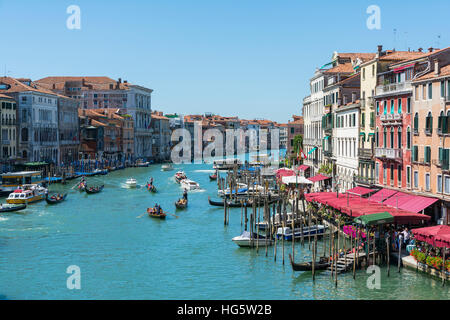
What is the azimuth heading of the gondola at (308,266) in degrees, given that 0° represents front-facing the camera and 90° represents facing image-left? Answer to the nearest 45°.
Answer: approximately 90°

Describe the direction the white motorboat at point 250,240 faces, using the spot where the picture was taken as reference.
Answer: facing to the left of the viewer

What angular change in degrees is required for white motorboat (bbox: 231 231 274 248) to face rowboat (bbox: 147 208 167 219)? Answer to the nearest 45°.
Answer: approximately 45° to its right

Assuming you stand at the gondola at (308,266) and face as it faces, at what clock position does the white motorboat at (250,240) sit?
The white motorboat is roughly at 2 o'clock from the gondola.

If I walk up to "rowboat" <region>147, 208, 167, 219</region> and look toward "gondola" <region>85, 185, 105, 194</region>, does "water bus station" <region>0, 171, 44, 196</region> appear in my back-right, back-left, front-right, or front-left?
front-left

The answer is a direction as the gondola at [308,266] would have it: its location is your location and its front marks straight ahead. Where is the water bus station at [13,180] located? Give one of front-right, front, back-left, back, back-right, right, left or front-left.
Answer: front-right
